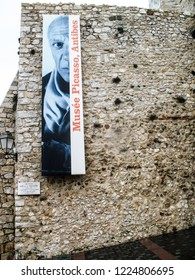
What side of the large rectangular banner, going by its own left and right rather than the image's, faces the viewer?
front

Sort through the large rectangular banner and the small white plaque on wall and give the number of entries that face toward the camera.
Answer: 2

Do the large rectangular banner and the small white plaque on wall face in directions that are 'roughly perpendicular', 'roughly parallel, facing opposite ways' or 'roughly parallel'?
roughly parallel

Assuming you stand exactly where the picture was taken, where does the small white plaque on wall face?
facing the viewer
